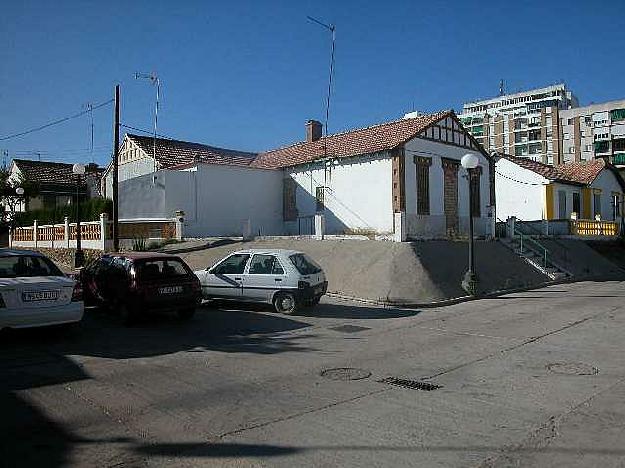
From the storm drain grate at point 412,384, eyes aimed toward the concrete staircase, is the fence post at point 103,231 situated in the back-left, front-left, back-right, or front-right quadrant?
front-left

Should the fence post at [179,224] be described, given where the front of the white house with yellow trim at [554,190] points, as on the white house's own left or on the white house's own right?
on the white house's own right

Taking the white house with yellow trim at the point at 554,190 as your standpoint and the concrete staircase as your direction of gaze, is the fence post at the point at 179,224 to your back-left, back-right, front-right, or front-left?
front-right

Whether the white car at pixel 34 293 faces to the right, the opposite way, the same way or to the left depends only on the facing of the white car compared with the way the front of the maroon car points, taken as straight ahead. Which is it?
the same way

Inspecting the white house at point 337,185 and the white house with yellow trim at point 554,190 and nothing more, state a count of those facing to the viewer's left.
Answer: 0

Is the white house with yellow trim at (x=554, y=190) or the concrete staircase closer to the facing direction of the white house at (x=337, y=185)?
the concrete staircase

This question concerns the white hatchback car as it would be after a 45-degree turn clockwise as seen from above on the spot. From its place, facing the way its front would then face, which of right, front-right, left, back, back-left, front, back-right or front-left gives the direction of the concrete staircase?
front-right

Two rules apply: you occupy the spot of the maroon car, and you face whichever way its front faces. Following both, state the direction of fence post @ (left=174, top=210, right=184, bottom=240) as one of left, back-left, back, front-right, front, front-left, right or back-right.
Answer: front-right

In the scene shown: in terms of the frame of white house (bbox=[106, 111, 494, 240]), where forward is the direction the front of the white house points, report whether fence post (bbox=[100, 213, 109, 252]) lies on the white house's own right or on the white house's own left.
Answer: on the white house's own right

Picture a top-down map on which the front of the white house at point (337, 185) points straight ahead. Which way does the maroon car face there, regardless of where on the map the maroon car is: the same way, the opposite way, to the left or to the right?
the opposite way

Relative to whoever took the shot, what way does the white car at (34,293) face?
facing away from the viewer and to the left of the viewer

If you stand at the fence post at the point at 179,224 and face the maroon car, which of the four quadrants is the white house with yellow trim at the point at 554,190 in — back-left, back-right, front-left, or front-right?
back-left

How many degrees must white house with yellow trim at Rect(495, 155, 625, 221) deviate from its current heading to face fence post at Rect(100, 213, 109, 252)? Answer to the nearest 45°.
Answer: approximately 90° to its right
